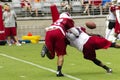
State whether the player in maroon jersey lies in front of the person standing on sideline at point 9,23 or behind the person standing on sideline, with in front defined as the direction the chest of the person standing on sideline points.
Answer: in front

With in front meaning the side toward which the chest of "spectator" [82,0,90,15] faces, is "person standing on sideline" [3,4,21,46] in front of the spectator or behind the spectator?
in front

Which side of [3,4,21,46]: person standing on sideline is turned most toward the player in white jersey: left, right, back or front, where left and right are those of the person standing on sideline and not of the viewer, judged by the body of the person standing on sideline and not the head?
front

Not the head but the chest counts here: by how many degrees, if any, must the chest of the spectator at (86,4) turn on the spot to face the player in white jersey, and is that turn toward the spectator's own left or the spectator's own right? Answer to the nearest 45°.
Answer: approximately 45° to the spectator's own left

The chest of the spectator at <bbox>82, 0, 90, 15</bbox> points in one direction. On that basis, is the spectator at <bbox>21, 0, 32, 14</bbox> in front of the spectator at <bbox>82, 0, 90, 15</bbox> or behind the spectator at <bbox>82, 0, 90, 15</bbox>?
in front
